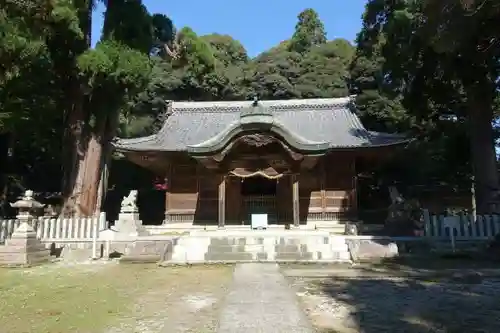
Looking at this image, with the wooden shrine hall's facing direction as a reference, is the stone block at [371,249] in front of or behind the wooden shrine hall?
in front

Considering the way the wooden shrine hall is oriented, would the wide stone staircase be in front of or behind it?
in front

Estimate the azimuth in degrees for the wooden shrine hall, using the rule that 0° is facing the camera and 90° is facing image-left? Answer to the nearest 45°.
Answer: approximately 0°

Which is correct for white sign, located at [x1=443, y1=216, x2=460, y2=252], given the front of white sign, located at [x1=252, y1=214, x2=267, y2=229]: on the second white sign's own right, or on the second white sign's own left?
on the second white sign's own left

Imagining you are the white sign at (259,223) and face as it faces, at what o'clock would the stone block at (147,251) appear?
The stone block is roughly at 1 o'clock from the white sign.

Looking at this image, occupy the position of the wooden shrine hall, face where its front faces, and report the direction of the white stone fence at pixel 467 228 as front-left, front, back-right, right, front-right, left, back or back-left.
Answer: front-left

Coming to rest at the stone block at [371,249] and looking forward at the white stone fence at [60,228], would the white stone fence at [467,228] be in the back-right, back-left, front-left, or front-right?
back-right

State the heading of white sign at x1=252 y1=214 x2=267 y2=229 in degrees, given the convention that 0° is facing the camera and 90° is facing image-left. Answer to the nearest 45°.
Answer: approximately 0°

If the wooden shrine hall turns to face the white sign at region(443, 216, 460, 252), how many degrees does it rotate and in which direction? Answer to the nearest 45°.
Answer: approximately 45° to its left

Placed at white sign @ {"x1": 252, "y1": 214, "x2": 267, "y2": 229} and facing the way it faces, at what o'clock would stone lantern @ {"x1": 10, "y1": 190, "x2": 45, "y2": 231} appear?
The stone lantern is roughly at 2 o'clock from the white sign.
